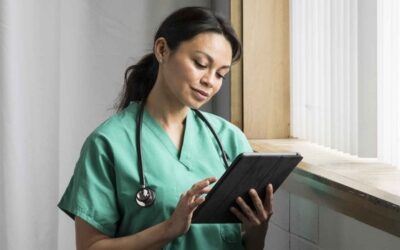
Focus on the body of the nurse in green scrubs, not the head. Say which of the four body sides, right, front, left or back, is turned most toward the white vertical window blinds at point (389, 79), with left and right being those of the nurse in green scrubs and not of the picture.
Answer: left

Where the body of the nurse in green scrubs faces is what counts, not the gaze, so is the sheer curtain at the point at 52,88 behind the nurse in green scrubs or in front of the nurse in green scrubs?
behind

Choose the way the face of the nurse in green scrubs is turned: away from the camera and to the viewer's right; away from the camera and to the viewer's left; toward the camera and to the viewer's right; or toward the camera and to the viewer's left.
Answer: toward the camera and to the viewer's right

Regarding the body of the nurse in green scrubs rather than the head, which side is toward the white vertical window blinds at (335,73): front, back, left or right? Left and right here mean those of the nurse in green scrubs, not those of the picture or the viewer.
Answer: left

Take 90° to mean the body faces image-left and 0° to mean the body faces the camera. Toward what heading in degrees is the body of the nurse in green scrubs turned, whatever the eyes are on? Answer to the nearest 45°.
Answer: approximately 315°
